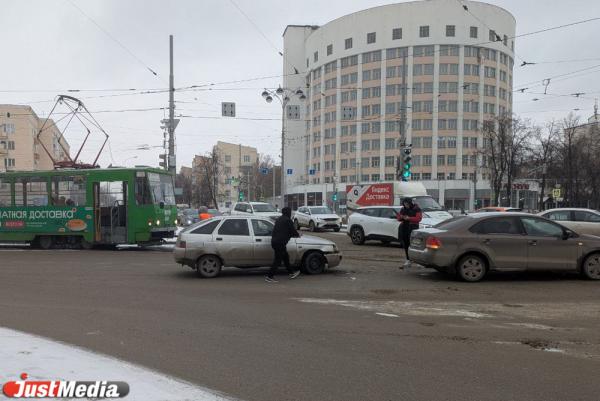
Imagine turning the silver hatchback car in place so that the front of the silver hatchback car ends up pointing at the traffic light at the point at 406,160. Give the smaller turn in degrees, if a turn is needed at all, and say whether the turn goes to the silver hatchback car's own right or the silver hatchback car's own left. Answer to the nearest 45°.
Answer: approximately 45° to the silver hatchback car's own left

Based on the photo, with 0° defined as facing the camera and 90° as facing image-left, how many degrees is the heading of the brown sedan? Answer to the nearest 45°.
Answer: approximately 270°

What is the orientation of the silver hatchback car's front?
to the viewer's right

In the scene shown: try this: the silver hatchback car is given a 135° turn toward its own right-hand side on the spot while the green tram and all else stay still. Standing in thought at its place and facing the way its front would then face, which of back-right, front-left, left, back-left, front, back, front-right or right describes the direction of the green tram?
right

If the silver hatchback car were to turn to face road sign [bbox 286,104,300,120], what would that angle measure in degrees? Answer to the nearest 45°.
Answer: approximately 90° to its left

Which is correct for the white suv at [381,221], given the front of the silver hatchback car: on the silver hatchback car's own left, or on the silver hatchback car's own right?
on the silver hatchback car's own left

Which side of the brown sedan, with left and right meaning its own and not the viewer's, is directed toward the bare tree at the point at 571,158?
left

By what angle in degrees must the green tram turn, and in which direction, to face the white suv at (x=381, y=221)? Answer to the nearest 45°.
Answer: approximately 45° to its left
